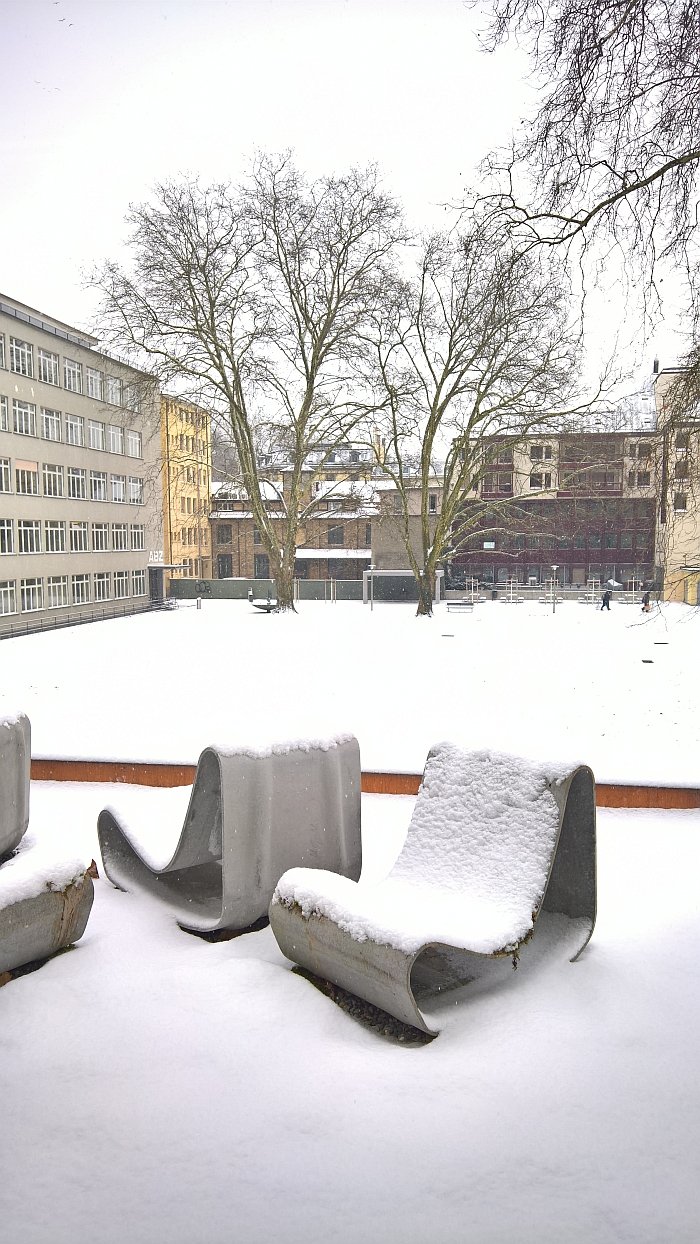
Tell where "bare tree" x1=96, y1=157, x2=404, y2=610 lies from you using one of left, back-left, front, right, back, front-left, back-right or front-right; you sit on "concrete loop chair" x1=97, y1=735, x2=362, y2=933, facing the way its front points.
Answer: front-right

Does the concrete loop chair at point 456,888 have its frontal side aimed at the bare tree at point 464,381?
no

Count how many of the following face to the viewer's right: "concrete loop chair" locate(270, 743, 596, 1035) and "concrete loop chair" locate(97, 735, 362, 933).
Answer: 0

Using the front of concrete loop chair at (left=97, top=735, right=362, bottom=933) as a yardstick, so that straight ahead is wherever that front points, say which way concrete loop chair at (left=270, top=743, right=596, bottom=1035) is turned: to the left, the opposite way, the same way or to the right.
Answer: to the left

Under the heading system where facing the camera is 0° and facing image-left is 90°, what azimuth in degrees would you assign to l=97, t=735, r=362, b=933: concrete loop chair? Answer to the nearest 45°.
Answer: approximately 135°

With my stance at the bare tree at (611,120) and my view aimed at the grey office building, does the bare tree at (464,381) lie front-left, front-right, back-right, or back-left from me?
front-right

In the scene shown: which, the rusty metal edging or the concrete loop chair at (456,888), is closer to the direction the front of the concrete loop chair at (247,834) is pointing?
the rusty metal edging

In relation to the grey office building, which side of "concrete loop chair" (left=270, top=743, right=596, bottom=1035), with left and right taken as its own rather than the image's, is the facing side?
right

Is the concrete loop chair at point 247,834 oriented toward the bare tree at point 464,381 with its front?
no

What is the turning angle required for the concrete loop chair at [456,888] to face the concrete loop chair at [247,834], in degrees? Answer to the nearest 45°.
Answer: approximately 90° to its right

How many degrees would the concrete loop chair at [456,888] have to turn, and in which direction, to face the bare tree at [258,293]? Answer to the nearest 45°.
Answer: approximately 135° to its right
